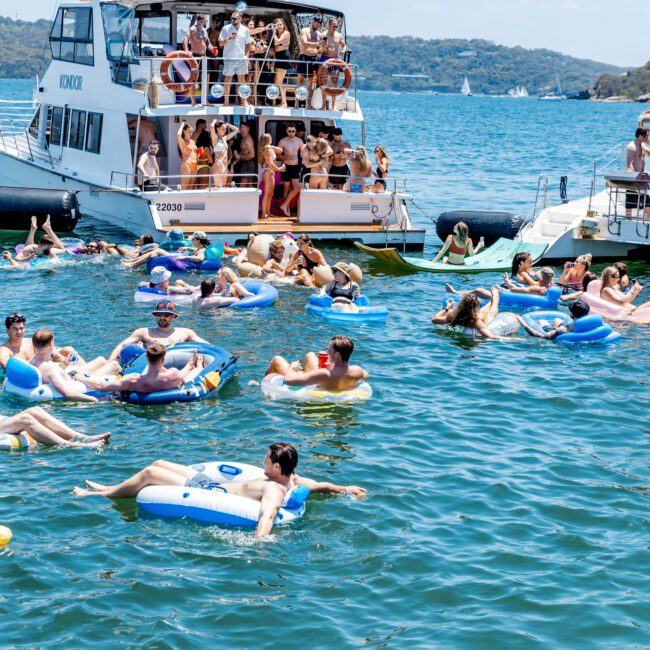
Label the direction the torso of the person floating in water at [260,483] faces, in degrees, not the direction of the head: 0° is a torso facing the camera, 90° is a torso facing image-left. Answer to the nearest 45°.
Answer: approximately 90°

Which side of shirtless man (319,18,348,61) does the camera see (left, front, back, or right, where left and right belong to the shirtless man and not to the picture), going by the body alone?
front

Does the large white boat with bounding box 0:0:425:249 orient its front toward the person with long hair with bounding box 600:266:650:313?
no

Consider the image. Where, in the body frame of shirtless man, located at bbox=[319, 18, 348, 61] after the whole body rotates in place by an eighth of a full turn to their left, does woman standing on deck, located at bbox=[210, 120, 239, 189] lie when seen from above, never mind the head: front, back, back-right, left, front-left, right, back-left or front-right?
right

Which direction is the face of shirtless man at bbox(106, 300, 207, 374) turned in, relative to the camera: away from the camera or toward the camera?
toward the camera

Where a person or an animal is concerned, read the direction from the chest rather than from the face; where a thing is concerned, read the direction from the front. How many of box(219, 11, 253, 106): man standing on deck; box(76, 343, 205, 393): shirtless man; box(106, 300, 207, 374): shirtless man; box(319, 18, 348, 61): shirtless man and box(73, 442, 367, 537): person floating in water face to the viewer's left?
1

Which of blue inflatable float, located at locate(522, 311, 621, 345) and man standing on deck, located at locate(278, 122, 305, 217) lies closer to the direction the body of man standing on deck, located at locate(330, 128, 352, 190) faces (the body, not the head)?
the blue inflatable float

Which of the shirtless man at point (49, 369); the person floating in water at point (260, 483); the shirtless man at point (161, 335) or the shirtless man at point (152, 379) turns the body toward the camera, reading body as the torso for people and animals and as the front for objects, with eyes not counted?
the shirtless man at point (161, 335)

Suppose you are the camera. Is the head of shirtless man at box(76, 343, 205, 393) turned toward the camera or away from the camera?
away from the camera

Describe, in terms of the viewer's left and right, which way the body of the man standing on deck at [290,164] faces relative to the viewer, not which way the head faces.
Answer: facing the viewer

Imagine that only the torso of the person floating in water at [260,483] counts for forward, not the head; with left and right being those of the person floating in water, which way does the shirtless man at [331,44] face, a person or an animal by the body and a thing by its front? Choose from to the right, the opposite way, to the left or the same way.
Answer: to the left

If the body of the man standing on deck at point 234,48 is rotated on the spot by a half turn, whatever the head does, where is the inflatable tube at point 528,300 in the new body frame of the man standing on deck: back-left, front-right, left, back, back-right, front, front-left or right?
back-right

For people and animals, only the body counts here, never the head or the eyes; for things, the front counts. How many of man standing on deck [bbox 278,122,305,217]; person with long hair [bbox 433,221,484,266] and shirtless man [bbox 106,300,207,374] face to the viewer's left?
0

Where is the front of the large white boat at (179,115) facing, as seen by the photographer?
facing away from the viewer and to the left of the viewer

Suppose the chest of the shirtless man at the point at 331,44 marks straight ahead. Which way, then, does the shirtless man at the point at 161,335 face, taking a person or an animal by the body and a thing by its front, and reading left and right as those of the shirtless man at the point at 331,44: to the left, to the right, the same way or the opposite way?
the same way
